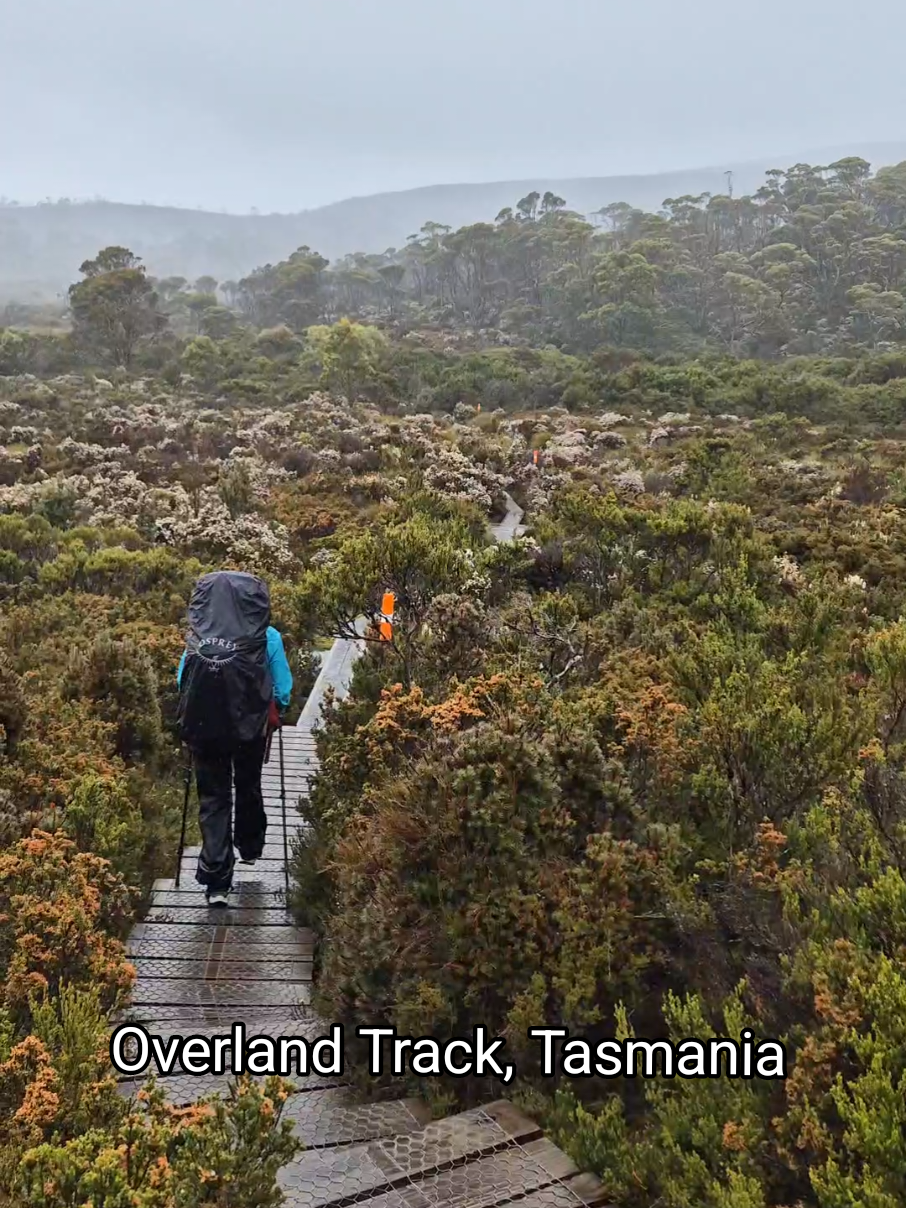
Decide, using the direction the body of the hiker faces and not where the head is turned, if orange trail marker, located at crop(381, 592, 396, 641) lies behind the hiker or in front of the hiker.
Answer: in front

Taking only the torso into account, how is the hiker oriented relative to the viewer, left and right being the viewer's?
facing away from the viewer
